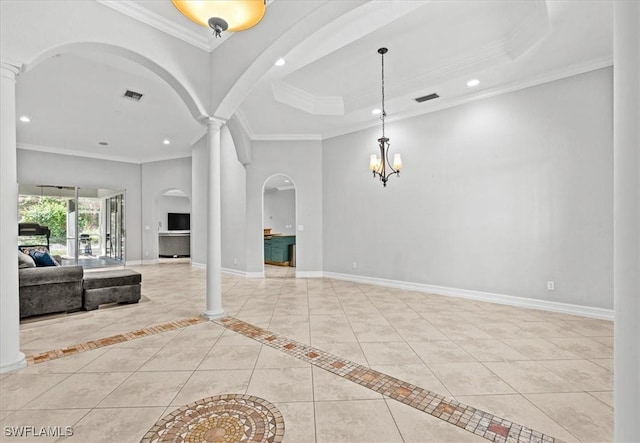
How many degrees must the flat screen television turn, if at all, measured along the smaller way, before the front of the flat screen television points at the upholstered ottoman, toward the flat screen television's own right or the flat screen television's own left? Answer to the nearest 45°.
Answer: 0° — it already faces it

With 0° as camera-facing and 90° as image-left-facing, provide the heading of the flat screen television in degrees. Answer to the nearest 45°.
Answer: approximately 0°

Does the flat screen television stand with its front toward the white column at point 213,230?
yes

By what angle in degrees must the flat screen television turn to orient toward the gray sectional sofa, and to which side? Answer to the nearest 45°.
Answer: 0° — it already faces it

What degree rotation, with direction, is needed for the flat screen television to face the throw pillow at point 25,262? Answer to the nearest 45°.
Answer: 0° — it already faces it

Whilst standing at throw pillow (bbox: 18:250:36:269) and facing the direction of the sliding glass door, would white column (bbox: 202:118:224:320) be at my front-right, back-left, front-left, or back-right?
back-right

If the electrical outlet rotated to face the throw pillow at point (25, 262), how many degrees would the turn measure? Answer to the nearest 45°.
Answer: approximately 45° to its right

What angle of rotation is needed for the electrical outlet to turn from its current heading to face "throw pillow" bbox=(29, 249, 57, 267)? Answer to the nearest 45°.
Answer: approximately 45° to its right

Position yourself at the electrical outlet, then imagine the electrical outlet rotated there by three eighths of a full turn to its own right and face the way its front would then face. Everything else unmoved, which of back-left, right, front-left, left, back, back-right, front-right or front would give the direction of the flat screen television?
front-left

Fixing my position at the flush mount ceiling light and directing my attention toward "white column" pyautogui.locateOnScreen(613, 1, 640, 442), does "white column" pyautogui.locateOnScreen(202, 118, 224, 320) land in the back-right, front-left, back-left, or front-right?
back-left
